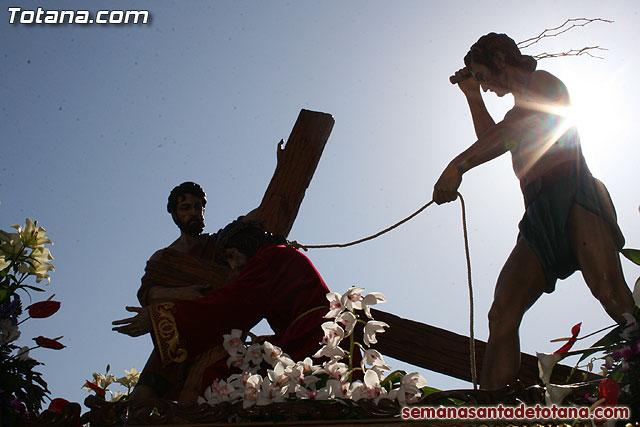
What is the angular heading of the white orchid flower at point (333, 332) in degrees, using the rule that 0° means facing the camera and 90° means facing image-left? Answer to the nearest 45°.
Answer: approximately 45°

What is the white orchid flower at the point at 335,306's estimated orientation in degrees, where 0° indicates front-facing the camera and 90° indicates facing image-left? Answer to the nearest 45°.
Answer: approximately 45°

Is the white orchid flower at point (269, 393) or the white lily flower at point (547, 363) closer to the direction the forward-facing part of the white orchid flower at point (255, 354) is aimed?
the white orchid flower

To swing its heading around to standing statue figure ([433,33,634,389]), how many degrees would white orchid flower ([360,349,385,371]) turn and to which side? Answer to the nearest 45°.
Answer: approximately 90° to its left

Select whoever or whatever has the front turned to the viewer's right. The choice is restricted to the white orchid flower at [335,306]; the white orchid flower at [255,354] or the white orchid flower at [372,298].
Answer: the white orchid flower at [372,298]
